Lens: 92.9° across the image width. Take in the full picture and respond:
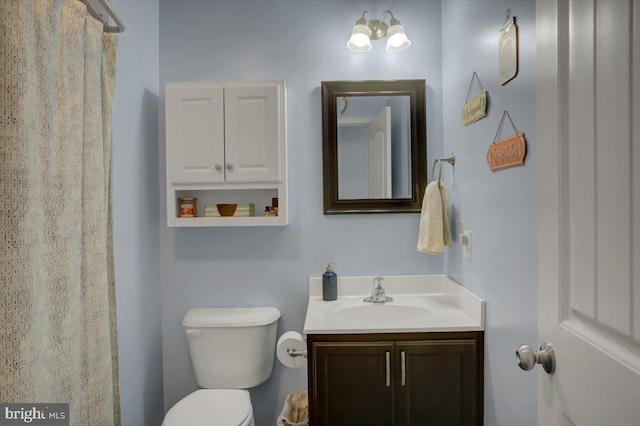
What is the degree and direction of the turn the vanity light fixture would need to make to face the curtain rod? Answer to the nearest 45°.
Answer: approximately 45° to its right

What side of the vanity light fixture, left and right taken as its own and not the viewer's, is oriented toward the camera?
front

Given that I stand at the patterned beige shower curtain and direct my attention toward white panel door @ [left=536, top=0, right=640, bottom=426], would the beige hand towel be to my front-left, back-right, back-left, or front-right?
front-left

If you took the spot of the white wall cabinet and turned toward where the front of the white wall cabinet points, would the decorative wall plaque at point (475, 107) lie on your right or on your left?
on your left

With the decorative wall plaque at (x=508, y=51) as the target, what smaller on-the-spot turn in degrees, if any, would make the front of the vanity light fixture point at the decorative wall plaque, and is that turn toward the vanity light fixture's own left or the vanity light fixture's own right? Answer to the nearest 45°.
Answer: approximately 45° to the vanity light fixture's own left

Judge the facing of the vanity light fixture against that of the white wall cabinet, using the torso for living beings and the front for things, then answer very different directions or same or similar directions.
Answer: same or similar directions

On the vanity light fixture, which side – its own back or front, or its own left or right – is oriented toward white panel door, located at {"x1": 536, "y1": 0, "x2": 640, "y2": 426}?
front

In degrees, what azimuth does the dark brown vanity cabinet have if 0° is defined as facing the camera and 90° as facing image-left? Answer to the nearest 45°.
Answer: approximately 0°

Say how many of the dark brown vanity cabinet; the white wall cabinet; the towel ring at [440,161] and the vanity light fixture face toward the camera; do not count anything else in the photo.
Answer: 3

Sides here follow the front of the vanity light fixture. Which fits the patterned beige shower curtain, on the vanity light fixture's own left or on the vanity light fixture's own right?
on the vanity light fixture's own right

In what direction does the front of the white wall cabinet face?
toward the camera
